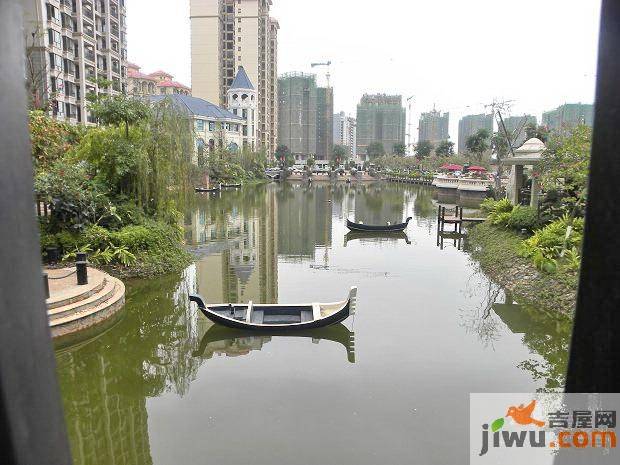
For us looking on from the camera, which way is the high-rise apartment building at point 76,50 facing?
facing the viewer and to the right of the viewer

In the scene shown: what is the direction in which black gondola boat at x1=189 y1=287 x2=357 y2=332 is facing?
to the viewer's right

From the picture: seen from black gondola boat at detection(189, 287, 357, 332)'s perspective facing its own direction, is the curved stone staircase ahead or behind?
behind

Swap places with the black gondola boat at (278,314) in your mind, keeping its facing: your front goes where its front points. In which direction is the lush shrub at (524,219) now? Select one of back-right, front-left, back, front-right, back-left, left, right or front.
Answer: front-left
